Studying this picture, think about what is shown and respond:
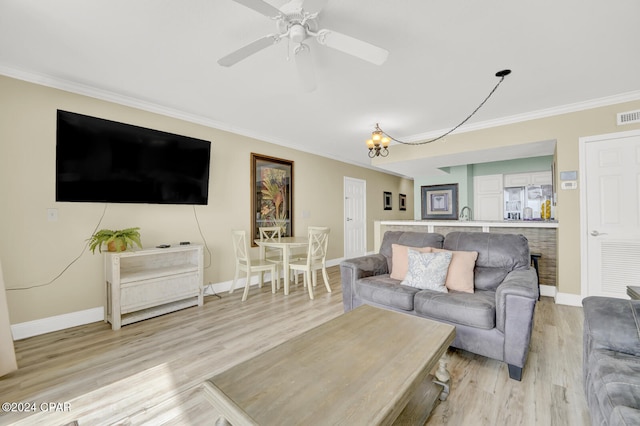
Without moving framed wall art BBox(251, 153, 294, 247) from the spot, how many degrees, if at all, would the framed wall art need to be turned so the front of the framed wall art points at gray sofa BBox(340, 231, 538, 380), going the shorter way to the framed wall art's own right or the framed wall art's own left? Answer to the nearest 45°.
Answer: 0° — it already faces it

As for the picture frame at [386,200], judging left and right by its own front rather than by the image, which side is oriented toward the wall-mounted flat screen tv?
right

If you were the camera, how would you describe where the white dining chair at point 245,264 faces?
facing away from the viewer and to the right of the viewer

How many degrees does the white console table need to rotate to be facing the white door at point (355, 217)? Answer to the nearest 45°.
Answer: approximately 45° to its left

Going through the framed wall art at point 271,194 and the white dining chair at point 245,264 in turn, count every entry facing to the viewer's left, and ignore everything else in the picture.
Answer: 0

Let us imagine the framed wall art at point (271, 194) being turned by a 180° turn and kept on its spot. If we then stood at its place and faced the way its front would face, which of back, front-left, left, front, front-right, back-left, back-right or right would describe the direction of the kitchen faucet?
back-right

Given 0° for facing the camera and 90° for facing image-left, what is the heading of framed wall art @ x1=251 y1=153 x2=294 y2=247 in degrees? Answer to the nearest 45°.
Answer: approximately 315°

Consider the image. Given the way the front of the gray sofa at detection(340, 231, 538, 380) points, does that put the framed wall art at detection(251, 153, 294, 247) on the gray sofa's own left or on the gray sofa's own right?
on the gray sofa's own right

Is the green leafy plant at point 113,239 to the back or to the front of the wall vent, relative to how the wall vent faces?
to the front

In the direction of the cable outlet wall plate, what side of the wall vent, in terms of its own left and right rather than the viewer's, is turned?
front

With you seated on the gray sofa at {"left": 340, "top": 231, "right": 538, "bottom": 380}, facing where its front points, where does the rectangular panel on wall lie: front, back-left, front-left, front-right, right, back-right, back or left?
back

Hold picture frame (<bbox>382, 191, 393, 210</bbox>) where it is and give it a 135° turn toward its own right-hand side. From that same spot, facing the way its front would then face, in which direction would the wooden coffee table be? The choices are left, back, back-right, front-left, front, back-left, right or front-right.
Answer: left

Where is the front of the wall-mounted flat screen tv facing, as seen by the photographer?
facing the viewer and to the right of the viewer
